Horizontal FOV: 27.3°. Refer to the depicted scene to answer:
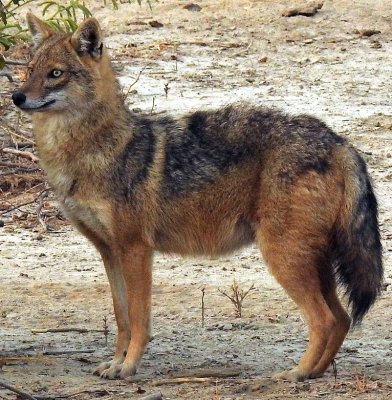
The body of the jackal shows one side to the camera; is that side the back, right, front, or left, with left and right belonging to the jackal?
left

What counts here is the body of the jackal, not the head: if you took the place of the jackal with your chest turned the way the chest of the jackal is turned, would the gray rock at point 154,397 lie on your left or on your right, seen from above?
on your left

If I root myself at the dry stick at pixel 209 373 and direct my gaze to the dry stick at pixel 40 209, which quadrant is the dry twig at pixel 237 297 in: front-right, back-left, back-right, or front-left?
front-right

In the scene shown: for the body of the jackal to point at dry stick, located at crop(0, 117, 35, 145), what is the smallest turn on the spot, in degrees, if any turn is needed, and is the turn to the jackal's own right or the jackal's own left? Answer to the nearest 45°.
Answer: approximately 45° to the jackal's own right

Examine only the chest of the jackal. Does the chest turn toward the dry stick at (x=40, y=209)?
no

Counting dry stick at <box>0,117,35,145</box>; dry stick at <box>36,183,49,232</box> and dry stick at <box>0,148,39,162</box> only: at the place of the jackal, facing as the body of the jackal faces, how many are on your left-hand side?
0

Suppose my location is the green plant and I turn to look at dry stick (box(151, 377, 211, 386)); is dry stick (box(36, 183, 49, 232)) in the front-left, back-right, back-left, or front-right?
front-right

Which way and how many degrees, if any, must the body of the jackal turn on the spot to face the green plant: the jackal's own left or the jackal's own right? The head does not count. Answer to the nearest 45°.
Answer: approximately 45° to the jackal's own right

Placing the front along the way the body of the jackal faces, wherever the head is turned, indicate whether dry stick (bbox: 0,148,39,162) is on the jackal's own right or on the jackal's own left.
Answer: on the jackal's own right
